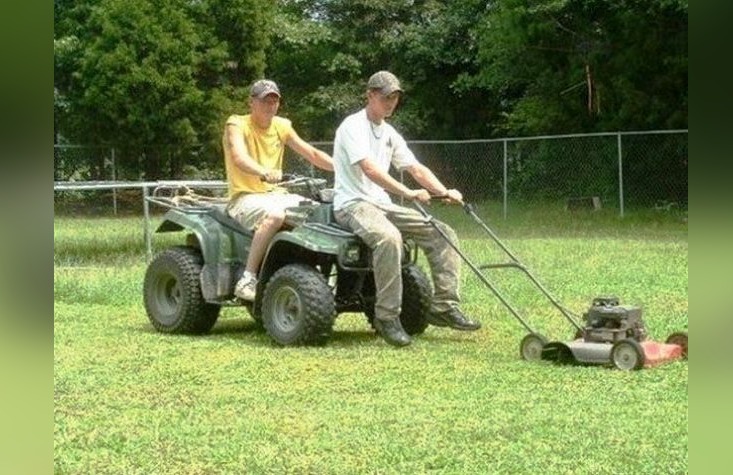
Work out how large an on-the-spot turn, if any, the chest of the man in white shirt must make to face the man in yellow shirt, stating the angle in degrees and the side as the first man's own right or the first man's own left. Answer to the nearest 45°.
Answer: approximately 180°

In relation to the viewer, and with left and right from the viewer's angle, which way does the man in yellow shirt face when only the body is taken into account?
facing the viewer and to the right of the viewer

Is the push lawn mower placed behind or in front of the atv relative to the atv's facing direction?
in front

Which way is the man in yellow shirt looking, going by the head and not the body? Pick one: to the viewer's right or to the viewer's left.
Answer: to the viewer's right

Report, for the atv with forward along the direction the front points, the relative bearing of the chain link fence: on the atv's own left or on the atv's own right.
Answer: on the atv's own left

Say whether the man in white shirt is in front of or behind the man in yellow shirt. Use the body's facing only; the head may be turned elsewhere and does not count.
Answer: in front

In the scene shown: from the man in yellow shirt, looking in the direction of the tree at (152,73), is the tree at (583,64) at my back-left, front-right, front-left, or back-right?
front-right

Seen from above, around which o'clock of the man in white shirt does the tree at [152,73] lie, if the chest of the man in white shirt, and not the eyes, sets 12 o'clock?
The tree is roughly at 7 o'clock from the man in white shirt.

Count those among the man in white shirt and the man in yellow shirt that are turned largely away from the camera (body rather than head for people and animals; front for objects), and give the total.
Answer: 0

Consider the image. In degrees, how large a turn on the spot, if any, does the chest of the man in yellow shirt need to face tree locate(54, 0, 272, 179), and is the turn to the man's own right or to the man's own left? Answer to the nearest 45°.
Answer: approximately 135° to the man's own left

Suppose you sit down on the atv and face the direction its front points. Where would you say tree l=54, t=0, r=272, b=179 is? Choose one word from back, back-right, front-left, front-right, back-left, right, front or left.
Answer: back-left

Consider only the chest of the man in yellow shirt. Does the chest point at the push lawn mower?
yes
